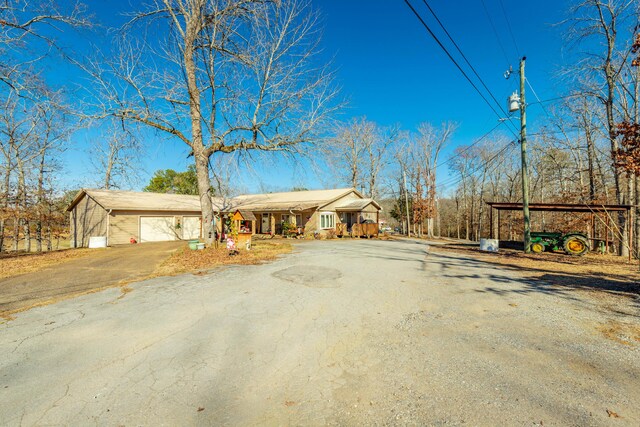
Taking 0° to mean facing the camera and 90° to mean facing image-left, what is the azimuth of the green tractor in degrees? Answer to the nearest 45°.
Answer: approximately 90°

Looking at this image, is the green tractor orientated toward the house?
yes
